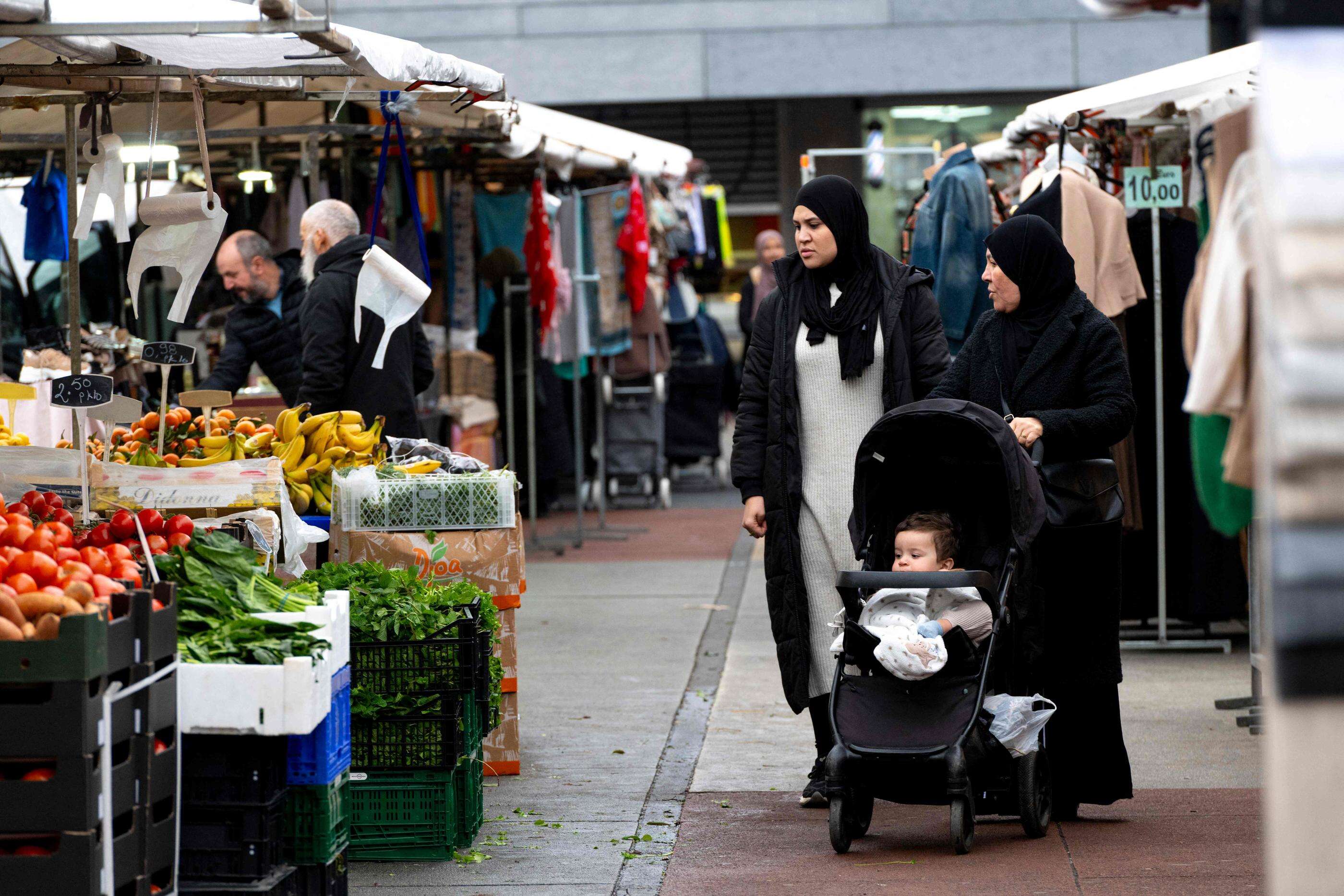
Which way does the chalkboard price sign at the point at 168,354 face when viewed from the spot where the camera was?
facing the viewer

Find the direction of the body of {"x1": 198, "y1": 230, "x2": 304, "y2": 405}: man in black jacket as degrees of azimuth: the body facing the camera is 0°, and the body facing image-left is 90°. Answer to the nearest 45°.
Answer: approximately 45°

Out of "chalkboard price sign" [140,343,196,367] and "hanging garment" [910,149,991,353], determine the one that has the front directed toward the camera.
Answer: the chalkboard price sign

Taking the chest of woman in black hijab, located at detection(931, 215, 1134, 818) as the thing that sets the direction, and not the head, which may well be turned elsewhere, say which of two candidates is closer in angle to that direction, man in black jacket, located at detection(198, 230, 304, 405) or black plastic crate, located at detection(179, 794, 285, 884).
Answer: the black plastic crate

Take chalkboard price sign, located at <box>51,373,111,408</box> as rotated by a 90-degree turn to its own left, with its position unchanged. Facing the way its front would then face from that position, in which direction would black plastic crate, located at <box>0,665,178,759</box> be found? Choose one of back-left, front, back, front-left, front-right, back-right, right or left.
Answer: right

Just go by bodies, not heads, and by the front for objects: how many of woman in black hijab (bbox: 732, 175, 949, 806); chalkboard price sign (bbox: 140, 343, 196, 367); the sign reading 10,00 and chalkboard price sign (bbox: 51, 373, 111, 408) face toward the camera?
4

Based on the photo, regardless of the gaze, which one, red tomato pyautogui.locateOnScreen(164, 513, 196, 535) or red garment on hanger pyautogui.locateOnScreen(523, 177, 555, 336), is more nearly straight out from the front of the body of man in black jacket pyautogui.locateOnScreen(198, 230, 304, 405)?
the red tomato

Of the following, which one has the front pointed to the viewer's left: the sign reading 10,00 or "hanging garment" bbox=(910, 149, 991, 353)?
the hanging garment

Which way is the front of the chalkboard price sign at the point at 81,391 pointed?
toward the camera

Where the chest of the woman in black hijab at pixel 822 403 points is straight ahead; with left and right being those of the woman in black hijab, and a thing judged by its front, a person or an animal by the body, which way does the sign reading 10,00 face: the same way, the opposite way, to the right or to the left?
the same way

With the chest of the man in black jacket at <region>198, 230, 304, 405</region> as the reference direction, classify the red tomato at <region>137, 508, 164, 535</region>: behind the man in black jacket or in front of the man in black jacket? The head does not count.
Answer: in front

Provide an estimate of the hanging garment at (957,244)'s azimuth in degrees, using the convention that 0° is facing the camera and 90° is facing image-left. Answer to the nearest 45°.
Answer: approximately 90°

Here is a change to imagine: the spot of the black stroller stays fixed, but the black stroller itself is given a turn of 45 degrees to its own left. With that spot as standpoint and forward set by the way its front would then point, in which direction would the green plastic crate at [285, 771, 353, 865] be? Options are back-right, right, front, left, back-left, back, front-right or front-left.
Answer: right

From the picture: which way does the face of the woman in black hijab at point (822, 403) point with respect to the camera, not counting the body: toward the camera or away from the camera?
toward the camera

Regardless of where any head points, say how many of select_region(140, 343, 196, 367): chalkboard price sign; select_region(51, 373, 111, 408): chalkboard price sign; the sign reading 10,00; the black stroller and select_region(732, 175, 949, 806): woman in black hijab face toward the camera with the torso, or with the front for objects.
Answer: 5

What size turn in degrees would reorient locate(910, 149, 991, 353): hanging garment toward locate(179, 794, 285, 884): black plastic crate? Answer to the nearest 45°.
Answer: approximately 90° to its left
